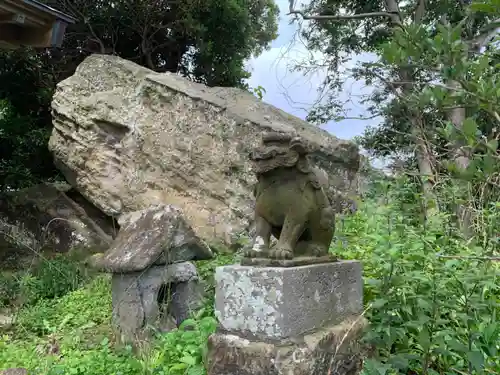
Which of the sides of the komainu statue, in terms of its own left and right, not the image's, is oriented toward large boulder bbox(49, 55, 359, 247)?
right

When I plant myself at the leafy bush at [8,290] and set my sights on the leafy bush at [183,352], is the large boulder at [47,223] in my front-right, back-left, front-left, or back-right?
back-left

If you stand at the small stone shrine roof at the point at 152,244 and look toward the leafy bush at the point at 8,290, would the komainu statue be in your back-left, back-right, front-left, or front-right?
back-left

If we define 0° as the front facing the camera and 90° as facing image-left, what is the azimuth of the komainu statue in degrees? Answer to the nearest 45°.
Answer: approximately 45°

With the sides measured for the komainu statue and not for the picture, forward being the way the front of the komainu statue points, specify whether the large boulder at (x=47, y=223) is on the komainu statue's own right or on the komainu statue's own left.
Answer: on the komainu statue's own right

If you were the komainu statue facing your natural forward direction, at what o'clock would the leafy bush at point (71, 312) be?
The leafy bush is roughly at 3 o'clock from the komainu statue.

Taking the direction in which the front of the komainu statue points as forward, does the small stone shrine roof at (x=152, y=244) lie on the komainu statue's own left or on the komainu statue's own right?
on the komainu statue's own right

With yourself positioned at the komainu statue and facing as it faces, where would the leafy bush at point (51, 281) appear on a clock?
The leafy bush is roughly at 3 o'clock from the komainu statue.

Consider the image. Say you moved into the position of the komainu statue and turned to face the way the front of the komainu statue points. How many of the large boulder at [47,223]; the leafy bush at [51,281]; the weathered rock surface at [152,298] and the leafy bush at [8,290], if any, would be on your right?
4
